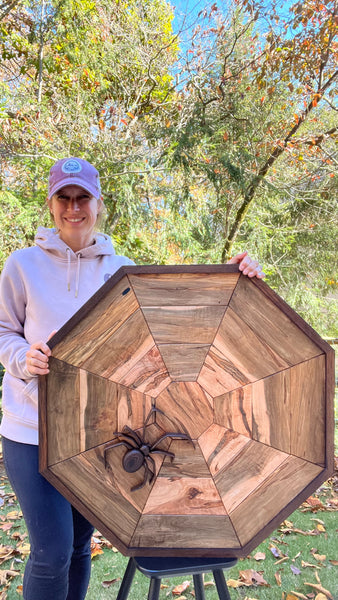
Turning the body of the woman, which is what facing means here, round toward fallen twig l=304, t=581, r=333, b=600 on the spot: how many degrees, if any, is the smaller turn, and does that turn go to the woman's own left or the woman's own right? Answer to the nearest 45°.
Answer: approximately 135° to the woman's own left

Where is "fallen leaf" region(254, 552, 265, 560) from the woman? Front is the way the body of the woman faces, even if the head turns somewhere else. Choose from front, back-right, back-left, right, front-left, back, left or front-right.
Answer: back-left

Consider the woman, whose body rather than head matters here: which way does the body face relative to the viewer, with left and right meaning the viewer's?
facing the viewer

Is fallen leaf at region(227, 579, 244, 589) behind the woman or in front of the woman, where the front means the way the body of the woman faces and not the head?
behind

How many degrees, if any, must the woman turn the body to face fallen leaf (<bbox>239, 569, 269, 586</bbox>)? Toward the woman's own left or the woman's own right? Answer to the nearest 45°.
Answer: approximately 135° to the woman's own left

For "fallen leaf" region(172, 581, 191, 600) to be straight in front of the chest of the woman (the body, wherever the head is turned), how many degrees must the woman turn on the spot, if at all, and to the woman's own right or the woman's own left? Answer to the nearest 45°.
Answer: approximately 180°

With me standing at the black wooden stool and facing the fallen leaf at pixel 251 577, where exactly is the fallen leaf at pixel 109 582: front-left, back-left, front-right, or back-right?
front-left

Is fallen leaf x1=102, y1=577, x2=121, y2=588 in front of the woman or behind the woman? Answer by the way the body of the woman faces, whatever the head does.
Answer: behind
